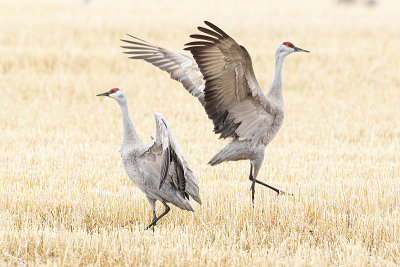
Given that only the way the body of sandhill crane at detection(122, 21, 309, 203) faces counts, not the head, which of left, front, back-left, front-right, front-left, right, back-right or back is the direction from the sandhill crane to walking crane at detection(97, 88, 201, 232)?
back-right

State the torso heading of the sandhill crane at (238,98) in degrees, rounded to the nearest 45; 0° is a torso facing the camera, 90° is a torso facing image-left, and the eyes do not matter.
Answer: approximately 270°

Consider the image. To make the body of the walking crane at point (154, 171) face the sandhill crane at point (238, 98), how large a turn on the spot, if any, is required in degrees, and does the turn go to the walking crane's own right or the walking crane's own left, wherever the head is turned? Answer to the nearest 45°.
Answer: approximately 135° to the walking crane's own right

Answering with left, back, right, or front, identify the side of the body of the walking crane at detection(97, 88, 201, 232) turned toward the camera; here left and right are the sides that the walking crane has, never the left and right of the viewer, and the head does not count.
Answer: left

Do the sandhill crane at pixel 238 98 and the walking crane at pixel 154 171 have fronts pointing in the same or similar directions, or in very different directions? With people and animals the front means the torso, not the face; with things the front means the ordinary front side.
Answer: very different directions

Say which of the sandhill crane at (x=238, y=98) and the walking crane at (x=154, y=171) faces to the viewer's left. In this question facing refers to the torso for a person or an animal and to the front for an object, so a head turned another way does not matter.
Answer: the walking crane

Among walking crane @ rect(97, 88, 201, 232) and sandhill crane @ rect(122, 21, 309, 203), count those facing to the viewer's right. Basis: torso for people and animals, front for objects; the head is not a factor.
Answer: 1
